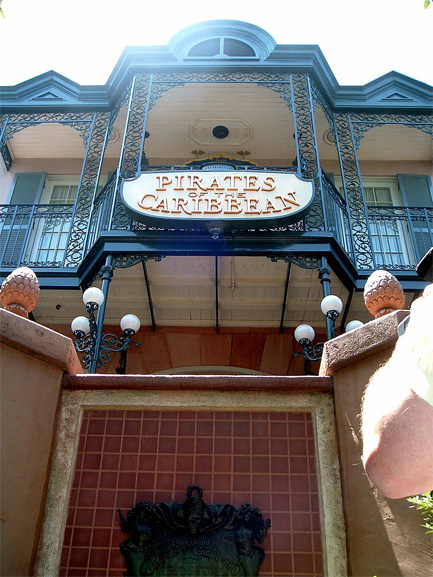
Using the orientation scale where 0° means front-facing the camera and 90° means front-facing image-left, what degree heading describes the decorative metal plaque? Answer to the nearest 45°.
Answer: approximately 0°
